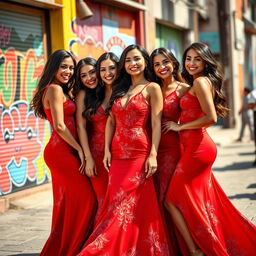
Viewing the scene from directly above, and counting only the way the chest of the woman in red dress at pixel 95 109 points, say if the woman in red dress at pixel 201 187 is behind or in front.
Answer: in front

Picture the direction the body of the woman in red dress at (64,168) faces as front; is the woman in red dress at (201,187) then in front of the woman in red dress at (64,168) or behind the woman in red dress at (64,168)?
in front

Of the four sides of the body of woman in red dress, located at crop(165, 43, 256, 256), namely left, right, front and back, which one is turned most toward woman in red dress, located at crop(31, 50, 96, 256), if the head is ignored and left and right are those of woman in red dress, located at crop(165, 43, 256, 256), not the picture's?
front

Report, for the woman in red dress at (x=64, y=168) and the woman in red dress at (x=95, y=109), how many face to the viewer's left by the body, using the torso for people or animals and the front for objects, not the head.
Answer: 0

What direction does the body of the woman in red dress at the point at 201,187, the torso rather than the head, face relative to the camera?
to the viewer's left

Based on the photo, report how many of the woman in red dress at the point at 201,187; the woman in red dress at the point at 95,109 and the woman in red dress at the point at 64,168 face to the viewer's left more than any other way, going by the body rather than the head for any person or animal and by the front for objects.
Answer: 1

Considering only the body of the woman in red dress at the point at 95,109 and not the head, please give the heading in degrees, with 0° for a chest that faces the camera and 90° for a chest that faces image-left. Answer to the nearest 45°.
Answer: approximately 315°
